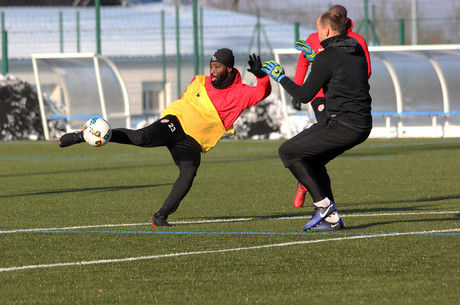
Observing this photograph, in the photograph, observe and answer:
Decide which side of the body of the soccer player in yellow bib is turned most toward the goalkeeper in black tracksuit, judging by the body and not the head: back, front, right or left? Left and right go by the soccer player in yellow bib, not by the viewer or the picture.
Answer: left

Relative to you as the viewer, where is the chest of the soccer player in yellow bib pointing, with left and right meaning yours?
facing the viewer and to the left of the viewer

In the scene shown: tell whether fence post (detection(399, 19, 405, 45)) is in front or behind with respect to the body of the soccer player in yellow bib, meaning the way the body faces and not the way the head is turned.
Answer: behind

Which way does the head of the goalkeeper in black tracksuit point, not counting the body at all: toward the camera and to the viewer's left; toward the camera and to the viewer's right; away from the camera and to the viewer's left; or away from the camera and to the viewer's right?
away from the camera and to the viewer's left

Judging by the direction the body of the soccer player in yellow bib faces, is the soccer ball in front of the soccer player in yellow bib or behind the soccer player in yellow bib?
in front
